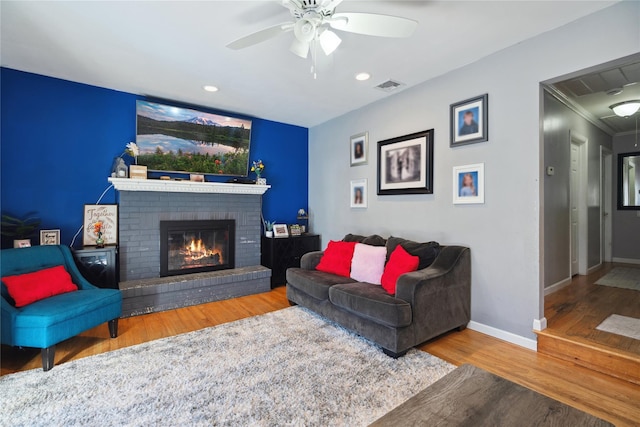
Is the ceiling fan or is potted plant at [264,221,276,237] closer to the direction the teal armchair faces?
the ceiling fan

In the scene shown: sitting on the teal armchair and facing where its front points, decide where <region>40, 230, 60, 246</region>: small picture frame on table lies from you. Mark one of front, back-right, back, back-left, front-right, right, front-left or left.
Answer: back-left

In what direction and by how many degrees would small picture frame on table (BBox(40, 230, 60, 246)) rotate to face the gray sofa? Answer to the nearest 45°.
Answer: approximately 45° to its left

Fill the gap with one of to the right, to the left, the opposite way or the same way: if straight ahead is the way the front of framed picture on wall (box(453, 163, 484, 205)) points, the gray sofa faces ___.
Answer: the same way

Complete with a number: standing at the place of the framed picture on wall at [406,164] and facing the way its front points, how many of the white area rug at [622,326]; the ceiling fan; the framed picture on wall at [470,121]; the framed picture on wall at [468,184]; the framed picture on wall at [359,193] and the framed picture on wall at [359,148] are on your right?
2

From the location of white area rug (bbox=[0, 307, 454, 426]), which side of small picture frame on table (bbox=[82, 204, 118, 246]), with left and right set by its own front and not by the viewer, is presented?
front

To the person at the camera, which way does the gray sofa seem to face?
facing the viewer and to the left of the viewer

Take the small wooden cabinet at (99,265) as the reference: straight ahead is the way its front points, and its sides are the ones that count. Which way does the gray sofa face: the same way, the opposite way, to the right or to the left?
to the right

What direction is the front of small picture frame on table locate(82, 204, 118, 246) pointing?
toward the camera

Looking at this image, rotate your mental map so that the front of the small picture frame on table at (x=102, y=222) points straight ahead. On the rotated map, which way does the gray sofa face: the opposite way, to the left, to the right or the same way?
to the right

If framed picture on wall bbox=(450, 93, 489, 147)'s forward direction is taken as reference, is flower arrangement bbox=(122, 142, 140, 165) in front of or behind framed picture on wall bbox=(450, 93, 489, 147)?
in front

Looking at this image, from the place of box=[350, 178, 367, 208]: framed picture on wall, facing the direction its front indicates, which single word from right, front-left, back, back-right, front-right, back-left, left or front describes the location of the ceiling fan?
front-left

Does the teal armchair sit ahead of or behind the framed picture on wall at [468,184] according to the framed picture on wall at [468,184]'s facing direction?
ahead

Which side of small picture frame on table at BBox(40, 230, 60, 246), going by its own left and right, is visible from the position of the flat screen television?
left

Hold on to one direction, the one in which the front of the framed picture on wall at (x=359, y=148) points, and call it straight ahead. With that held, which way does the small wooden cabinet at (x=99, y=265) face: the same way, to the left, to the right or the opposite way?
to the left

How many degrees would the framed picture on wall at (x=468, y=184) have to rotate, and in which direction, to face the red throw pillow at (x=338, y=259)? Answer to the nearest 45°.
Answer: approximately 45° to its right

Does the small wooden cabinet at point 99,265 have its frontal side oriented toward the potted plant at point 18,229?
no

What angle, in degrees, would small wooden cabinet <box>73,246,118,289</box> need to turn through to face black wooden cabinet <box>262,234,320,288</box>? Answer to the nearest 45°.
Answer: approximately 90° to its left

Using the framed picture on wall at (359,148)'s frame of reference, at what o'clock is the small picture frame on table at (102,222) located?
The small picture frame on table is roughly at 1 o'clock from the framed picture on wall.

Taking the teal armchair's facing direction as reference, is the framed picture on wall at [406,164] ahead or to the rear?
ahead
